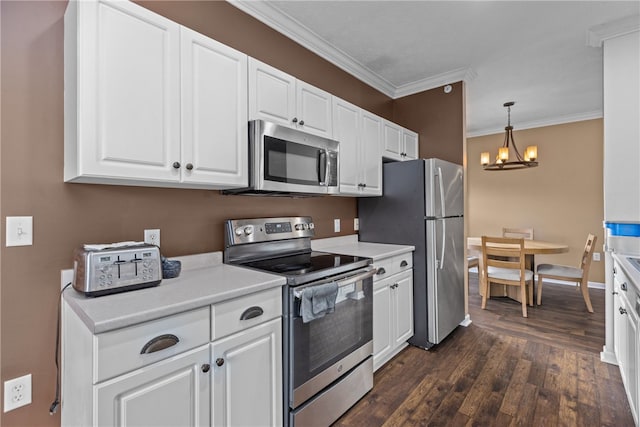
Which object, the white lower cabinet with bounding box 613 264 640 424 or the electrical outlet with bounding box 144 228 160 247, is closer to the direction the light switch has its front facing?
the white lower cabinet

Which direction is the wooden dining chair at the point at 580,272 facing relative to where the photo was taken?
to the viewer's left

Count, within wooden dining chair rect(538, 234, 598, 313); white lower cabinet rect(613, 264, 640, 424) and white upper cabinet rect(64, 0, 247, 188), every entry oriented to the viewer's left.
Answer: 2

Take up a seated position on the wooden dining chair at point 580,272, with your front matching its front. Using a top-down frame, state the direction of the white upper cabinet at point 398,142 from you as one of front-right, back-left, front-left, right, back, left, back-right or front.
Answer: front-left

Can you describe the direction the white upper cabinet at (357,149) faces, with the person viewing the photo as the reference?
facing the viewer and to the right of the viewer

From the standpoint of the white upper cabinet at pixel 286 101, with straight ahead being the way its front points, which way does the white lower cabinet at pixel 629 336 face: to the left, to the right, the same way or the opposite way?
the opposite way

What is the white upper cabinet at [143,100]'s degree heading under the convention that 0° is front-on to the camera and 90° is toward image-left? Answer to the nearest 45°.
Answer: approximately 315°

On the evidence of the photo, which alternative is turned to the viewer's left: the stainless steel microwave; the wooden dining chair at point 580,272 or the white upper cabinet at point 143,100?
the wooden dining chair

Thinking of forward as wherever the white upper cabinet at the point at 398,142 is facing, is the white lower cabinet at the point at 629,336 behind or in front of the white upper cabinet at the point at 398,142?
in front

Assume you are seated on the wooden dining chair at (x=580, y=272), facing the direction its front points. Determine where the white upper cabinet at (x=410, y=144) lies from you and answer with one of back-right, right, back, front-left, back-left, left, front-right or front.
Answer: front-left
